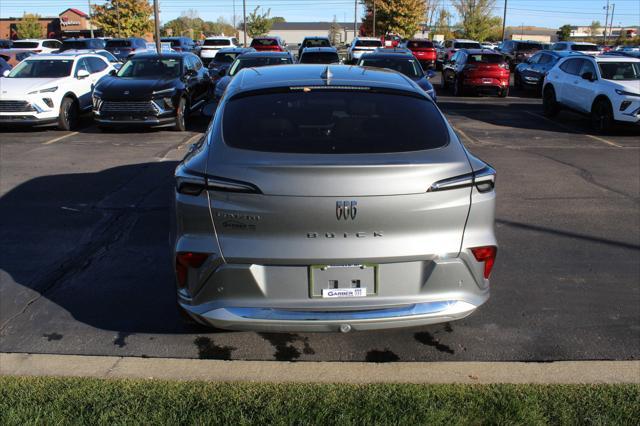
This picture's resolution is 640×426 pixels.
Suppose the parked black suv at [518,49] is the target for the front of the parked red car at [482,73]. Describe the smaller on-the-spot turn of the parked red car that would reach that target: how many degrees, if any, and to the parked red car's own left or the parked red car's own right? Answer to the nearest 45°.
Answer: approximately 45° to the parked red car's own right

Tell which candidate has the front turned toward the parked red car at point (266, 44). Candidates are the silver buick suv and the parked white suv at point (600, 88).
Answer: the silver buick suv

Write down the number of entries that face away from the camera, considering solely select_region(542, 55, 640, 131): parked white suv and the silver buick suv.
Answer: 1

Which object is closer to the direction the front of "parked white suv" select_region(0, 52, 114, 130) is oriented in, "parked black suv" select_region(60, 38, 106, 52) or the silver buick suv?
the silver buick suv

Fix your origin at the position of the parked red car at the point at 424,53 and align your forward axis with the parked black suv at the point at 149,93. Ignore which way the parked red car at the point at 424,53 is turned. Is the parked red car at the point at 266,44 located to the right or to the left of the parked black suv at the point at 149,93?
right

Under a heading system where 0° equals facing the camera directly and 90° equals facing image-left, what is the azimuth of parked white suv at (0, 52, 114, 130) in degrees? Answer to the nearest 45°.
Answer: approximately 45°

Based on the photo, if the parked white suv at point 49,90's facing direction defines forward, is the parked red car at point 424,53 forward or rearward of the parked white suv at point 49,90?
rearward

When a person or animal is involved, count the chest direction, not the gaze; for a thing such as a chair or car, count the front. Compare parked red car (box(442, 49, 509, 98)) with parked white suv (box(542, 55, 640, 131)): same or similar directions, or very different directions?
very different directions

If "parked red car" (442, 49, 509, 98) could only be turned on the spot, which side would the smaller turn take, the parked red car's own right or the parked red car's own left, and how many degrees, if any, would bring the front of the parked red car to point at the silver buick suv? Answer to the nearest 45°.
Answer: approximately 135° to the parked red car's own left

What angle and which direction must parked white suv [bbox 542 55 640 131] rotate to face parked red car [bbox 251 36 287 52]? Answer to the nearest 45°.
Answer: approximately 180°

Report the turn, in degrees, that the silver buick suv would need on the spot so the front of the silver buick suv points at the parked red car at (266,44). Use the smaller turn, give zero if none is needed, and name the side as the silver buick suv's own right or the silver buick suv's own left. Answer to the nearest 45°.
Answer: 0° — it already faces it

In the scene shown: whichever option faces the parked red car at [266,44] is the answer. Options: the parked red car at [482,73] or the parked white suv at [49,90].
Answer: the parked red car at [482,73]

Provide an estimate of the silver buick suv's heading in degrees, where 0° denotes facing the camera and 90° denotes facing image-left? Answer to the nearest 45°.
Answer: approximately 180°

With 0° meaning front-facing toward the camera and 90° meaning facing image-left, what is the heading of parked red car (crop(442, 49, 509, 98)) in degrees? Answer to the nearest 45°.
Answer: approximately 135°
